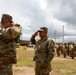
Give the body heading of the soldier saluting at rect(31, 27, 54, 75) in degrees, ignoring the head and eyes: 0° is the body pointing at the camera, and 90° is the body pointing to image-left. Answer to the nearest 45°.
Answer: approximately 45°

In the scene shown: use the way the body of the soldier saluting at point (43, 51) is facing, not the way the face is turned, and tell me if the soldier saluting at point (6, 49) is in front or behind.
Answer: in front
